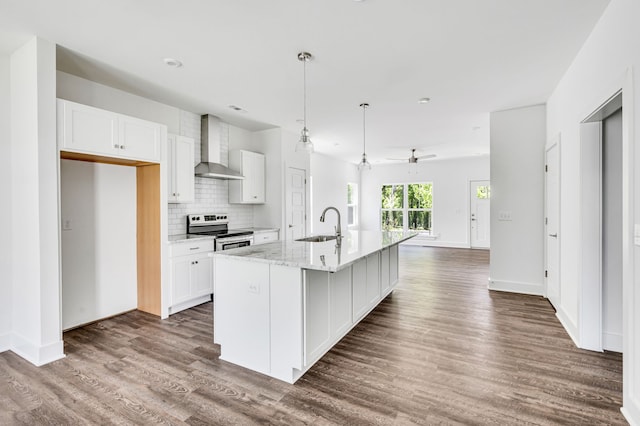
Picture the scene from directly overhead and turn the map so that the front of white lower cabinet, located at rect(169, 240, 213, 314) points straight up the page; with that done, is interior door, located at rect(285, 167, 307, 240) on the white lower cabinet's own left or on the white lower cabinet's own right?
on the white lower cabinet's own left

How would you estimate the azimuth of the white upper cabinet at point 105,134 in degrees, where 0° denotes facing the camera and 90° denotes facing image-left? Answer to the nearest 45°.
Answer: approximately 315°

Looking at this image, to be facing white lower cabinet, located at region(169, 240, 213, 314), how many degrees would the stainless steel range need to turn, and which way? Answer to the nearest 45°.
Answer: approximately 90° to its right

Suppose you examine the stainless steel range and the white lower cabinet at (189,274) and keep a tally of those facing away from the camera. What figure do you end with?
0

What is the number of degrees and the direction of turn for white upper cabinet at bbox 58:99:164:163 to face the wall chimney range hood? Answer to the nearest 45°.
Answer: approximately 90° to its left

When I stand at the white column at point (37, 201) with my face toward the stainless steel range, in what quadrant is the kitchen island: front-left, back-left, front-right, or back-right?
front-right

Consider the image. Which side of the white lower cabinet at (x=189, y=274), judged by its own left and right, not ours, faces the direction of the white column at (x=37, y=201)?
right

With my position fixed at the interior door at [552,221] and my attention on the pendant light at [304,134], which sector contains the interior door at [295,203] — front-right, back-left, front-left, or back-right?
front-right

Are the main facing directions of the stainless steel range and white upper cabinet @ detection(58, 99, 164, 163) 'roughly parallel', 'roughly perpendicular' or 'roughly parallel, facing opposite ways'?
roughly parallel

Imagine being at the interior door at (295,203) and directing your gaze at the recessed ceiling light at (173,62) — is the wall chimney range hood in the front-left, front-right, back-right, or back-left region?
front-right

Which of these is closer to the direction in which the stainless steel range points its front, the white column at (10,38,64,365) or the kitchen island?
the kitchen island

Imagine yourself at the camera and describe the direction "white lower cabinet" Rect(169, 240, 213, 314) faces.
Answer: facing the viewer and to the right of the viewer

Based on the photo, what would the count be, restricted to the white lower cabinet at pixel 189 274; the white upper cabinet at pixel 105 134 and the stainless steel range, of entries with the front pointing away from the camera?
0

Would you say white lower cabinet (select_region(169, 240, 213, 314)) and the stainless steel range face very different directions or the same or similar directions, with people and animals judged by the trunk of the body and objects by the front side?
same or similar directions
